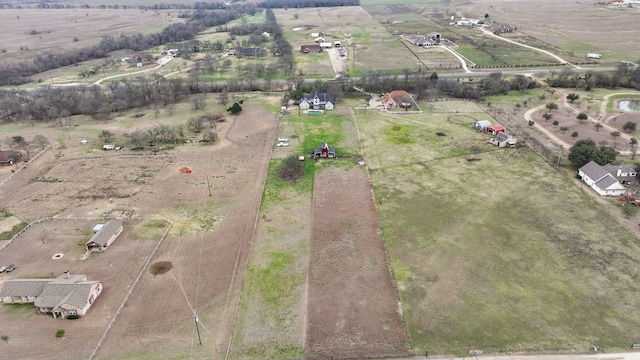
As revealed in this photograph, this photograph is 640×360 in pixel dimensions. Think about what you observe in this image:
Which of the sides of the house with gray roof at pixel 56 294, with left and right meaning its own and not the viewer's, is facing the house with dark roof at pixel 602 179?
left

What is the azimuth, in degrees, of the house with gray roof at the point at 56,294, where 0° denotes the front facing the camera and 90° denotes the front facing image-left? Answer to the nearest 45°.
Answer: approximately 0°

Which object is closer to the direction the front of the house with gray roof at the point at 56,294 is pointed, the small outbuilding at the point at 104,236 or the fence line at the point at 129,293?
the fence line

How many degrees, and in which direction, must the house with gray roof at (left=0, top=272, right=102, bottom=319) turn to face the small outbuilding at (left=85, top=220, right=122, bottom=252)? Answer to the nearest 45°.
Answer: approximately 135° to its left
